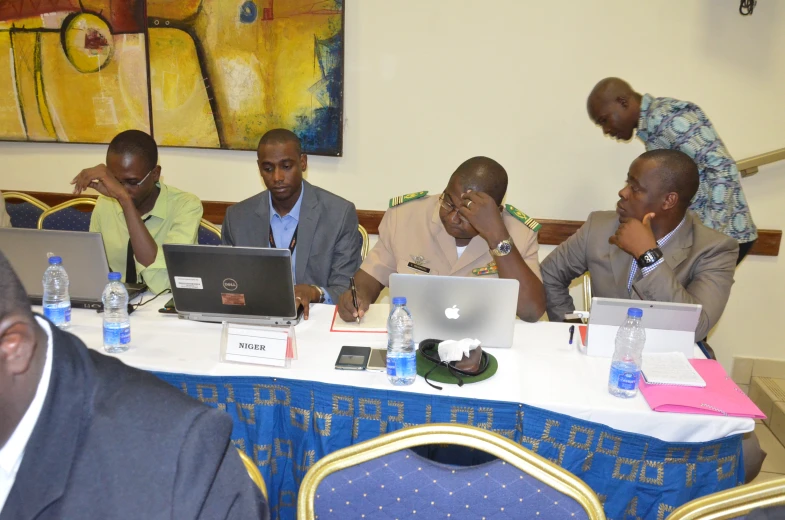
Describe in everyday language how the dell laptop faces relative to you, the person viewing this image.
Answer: facing away from the viewer

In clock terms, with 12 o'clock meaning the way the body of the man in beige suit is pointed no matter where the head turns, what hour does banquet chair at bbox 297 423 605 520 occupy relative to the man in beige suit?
The banquet chair is roughly at 11 o'clock from the man in beige suit.

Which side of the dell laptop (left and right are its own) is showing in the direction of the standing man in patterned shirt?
right

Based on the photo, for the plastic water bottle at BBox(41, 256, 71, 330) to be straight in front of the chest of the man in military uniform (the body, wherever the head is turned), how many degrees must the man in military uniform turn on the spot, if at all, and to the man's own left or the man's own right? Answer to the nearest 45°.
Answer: approximately 90° to the man's own right

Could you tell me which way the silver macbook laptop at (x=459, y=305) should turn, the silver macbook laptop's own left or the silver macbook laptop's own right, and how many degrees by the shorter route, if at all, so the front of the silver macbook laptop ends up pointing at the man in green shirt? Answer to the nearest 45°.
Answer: approximately 45° to the silver macbook laptop's own left

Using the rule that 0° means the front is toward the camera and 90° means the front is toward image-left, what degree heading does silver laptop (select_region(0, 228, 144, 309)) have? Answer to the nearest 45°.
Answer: approximately 225°

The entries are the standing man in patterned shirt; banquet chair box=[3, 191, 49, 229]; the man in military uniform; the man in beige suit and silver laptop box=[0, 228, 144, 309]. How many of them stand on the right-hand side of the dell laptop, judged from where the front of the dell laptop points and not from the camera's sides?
3

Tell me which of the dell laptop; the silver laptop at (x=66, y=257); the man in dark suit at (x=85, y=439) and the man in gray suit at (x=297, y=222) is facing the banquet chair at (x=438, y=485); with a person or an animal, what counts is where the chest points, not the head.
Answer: the man in gray suit at (x=297, y=222)
